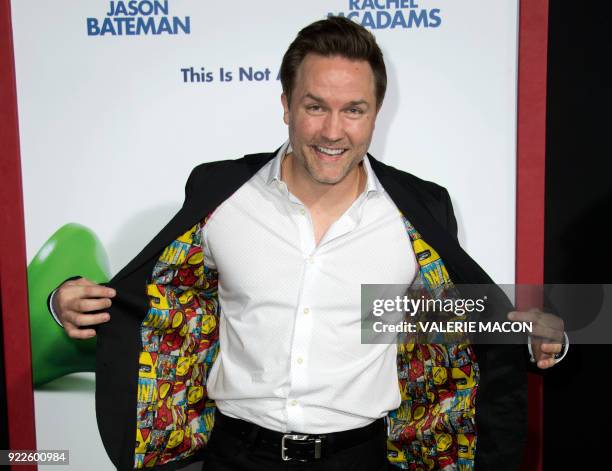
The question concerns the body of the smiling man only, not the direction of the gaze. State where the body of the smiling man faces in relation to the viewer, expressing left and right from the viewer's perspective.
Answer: facing the viewer

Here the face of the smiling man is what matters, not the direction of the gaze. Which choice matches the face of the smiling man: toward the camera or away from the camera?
toward the camera
